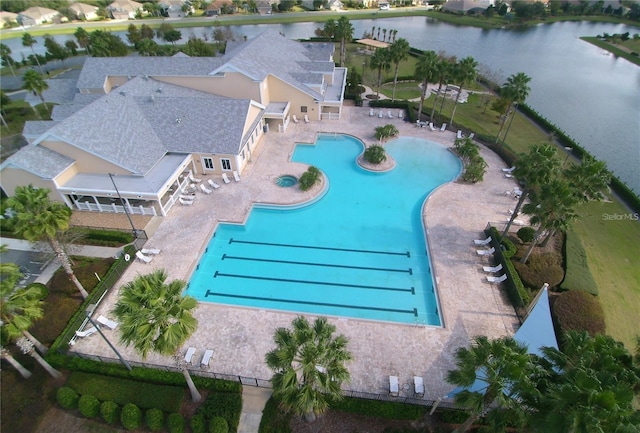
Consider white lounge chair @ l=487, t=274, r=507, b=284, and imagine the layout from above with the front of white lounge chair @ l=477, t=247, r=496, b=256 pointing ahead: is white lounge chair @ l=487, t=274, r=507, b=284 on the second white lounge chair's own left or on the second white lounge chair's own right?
on the second white lounge chair's own left

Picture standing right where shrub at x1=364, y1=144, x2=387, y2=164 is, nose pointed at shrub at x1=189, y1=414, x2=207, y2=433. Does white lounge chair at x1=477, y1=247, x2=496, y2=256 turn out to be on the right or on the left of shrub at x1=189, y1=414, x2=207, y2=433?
left

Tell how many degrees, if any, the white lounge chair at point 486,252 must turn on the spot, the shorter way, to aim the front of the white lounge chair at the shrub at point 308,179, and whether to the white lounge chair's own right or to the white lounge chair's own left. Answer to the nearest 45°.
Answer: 0° — it already faces it

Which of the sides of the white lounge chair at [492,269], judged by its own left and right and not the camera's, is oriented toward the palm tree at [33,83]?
front

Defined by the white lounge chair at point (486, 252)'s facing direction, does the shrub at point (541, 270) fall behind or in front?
behind

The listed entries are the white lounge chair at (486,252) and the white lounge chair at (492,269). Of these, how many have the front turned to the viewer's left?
2

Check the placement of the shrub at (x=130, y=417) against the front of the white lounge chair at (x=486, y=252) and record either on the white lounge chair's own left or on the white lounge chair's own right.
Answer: on the white lounge chair's own left

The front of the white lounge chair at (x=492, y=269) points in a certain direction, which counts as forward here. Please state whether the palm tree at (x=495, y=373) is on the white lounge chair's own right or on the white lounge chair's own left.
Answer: on the white lounge chair's own left

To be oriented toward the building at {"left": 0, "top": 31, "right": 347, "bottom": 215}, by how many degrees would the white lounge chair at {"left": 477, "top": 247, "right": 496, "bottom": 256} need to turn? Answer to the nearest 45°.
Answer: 0° — it already faces it

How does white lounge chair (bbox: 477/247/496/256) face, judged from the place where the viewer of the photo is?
facing to the left of the viewer

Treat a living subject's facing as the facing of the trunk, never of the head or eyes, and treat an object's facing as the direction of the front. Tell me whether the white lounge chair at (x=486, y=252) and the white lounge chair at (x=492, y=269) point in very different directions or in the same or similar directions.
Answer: same or similar directions

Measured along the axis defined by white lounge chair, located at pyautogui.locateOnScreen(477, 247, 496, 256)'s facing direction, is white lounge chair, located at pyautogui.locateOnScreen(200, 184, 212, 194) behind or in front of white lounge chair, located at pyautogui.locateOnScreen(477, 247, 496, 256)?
in front

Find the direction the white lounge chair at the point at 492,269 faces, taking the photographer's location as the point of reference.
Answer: facing to the left of the viewer

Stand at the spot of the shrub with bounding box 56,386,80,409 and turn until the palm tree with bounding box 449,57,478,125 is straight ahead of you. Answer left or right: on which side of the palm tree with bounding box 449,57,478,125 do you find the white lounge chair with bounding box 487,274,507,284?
right

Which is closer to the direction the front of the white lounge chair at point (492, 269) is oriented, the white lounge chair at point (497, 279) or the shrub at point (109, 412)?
the shrub

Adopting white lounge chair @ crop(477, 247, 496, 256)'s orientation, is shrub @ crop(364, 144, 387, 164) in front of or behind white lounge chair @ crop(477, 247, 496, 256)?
in front
